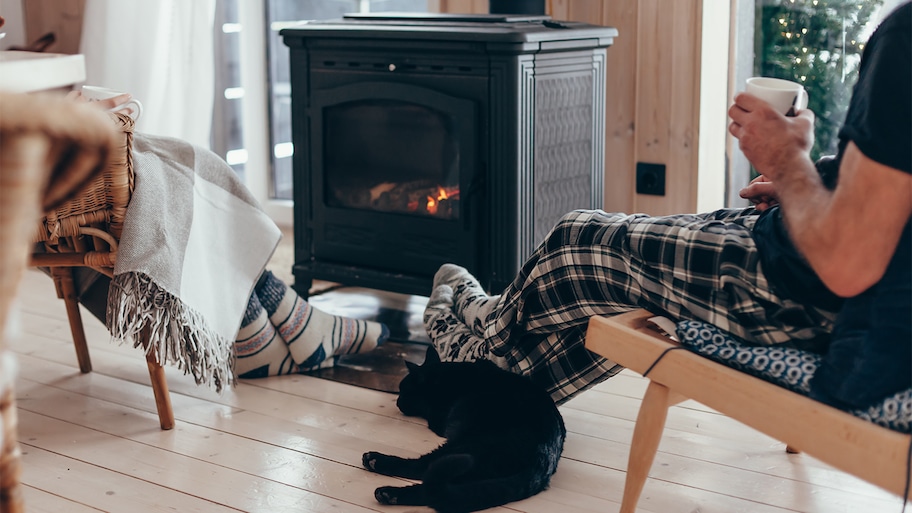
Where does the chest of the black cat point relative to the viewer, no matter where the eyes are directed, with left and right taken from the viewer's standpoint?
facing to the left of the viewer

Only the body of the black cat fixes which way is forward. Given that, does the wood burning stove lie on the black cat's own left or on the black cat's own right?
on the black cat's own right

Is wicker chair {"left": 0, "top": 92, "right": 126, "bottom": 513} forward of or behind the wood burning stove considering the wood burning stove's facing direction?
forward

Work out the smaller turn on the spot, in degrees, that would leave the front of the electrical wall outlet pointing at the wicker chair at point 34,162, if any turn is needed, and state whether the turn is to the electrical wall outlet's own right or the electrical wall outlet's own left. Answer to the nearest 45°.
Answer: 0° — it already faces it

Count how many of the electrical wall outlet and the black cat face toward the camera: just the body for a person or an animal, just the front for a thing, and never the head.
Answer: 1

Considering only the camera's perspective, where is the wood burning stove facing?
facing the viewer and to the left of the viewer

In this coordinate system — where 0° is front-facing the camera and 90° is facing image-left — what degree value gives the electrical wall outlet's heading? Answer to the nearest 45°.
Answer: approximately 0°

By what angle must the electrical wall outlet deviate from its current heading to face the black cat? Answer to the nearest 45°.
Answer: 0° — it already faces it

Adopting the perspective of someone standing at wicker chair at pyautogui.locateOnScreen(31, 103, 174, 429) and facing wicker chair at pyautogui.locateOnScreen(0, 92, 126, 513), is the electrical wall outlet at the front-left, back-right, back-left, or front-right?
back-left
